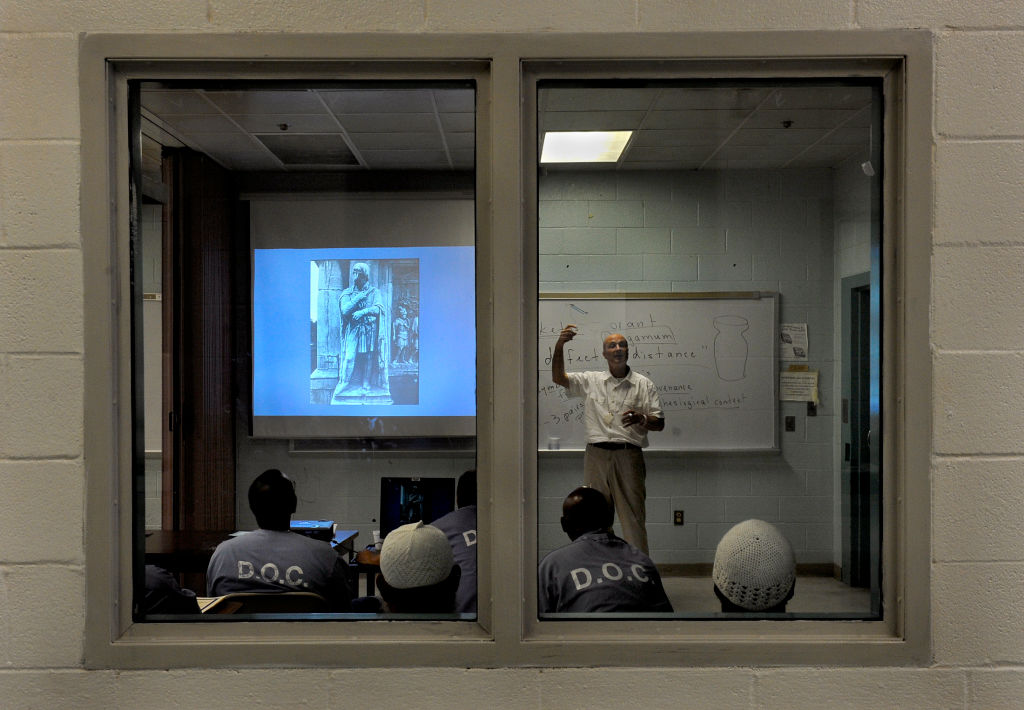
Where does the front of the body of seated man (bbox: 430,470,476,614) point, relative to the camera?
away from the camera

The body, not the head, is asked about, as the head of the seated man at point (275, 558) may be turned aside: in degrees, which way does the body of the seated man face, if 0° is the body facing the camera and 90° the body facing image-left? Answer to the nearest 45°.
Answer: approximately 180°

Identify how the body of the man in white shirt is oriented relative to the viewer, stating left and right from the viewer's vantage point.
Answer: facing the viewer

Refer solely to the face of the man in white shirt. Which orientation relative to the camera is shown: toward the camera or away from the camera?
toward the camera

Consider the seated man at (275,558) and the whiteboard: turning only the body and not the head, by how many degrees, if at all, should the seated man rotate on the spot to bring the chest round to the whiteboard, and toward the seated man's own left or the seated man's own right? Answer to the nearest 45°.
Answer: approximately 90° to the seated man's own right

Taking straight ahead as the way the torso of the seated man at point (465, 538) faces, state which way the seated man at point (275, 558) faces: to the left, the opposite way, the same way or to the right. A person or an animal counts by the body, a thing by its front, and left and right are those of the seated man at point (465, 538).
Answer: the same way

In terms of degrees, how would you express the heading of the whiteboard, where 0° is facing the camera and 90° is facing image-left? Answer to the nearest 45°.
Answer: approximately 0°

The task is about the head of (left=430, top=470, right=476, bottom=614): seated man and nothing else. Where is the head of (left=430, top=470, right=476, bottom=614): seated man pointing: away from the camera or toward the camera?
away from the camera

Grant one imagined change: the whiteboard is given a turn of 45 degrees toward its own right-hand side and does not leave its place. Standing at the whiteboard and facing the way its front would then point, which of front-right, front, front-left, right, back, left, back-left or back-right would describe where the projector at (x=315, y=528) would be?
front-right

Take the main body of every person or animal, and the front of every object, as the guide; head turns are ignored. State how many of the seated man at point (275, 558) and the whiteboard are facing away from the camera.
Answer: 1
